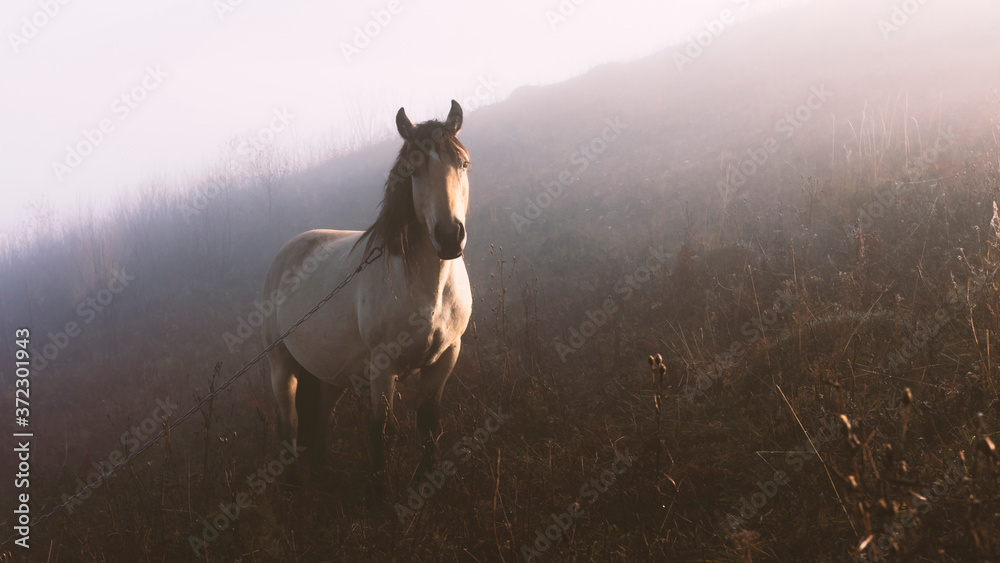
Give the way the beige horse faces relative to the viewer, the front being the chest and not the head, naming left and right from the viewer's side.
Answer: facing the viewer and to the right of the viewer
